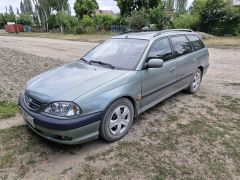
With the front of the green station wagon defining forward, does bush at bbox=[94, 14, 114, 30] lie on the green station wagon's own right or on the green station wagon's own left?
on the green station wagon's own right

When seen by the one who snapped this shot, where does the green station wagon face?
facing the viewer and to the left of the viewer

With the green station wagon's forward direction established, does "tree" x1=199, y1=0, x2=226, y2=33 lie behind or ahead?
behind

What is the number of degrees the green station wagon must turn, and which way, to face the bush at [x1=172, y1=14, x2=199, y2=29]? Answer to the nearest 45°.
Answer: approximately 135° to its right

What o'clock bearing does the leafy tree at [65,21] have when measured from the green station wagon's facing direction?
The leafy tree is roughly at 4 o'clock from the green station wagon.

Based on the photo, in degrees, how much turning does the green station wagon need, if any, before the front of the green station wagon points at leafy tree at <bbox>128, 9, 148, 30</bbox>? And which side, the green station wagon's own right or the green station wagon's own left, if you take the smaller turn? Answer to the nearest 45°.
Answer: approximately 135° to the green station wagon's own right

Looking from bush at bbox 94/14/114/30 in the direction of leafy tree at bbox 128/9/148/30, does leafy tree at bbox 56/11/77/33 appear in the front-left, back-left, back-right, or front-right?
back-right

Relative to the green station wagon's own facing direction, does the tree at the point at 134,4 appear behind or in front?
behind

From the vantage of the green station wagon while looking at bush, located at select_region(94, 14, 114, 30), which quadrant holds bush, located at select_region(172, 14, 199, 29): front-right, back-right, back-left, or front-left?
front-right

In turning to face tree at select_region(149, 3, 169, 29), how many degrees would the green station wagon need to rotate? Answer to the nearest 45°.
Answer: approximately 135° to its right
